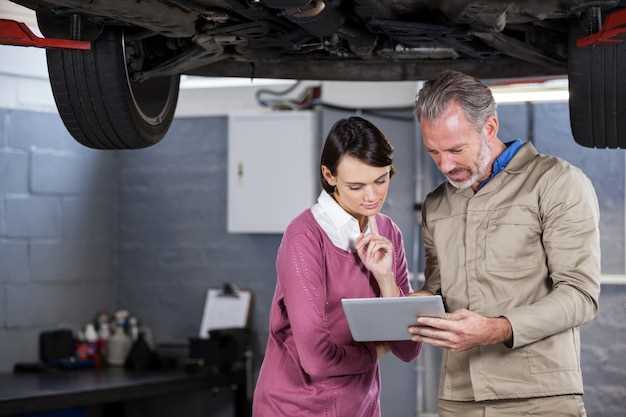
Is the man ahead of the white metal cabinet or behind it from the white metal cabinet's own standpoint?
ahead

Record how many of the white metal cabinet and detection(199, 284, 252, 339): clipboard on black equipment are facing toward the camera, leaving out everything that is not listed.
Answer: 2

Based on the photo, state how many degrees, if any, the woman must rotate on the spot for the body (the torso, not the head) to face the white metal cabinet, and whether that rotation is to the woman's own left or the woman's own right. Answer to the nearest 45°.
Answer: approximately 135° to the woman's own left

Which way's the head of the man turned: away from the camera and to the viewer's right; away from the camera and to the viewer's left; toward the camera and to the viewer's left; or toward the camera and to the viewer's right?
toward the camera and to the viewer's left

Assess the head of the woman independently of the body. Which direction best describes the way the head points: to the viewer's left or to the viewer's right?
to the viewer's right

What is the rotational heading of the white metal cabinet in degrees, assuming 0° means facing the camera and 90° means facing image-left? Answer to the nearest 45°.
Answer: approximately 0°

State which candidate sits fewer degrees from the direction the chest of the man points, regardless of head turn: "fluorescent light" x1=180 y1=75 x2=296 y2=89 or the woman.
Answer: the woman

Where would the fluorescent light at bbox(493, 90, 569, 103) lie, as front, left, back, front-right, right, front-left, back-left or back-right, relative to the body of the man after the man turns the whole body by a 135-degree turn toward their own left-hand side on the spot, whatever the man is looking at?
left

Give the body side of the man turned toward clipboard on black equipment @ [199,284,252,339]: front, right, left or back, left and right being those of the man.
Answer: right

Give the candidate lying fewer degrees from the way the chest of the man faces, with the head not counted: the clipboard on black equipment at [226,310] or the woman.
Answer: the woman

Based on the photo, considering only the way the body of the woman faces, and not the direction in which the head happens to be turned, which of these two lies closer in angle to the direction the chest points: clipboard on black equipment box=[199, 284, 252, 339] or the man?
the man

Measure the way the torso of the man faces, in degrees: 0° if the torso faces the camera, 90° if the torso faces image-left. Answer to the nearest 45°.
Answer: approximately 45°

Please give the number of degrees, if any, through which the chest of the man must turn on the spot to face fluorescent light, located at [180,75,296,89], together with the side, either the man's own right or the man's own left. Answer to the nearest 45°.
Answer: approximately 90° to the man's own right
